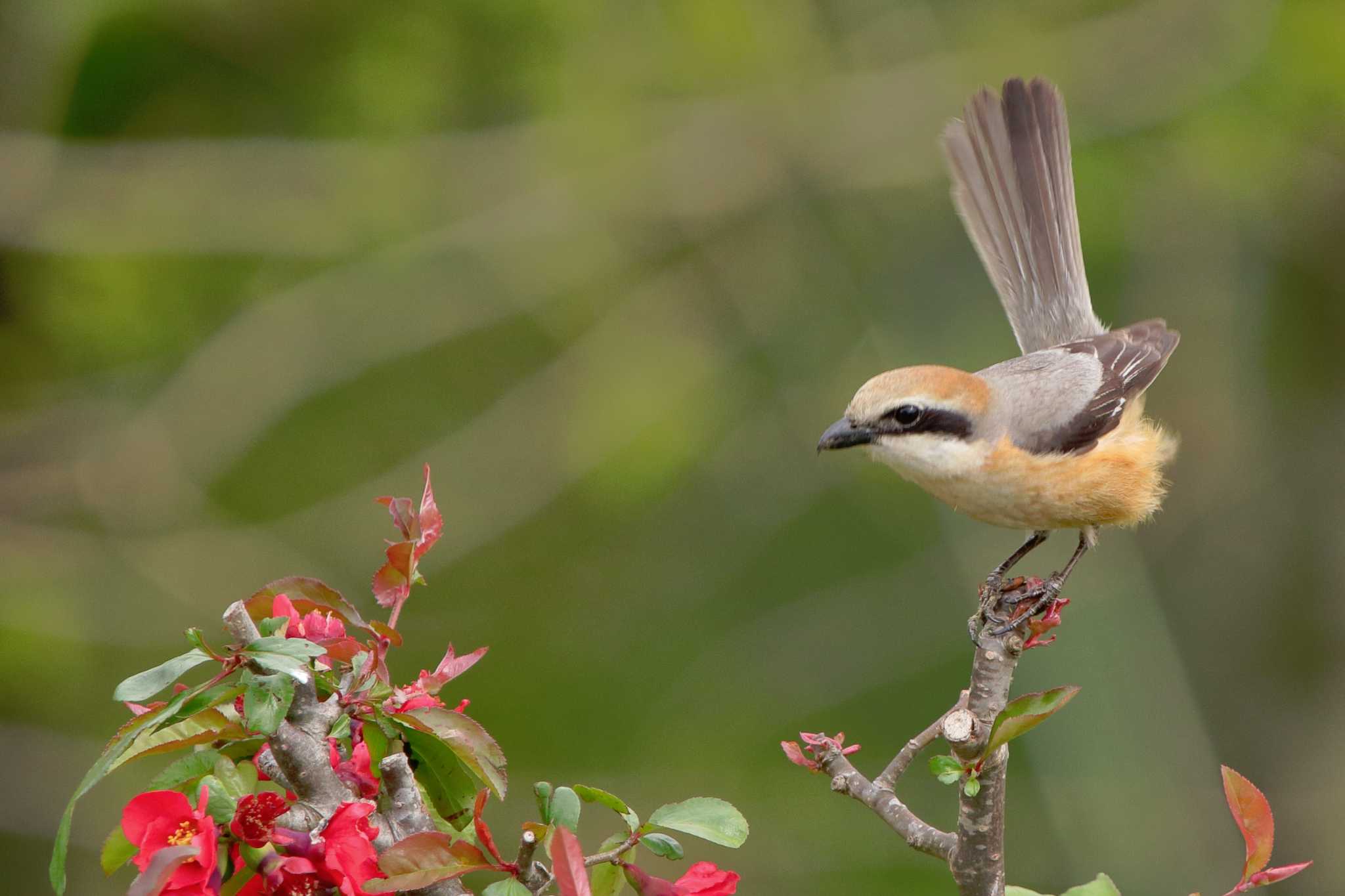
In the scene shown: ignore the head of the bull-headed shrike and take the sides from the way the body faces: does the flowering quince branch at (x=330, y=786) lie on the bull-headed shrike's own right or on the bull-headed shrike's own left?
on the bull-headed shrike's own left

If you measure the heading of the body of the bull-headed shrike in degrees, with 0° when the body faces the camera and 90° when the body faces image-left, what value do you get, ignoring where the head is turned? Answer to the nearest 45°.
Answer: approximately 90°
